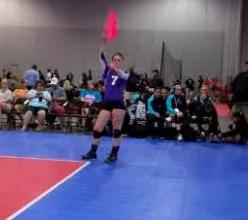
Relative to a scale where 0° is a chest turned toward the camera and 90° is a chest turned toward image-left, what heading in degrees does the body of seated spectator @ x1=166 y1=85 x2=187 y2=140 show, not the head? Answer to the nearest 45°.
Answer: approximately 0°

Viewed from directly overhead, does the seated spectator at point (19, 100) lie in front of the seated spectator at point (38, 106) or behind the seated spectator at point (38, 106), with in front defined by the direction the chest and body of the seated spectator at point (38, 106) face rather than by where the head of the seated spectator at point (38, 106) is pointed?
behind

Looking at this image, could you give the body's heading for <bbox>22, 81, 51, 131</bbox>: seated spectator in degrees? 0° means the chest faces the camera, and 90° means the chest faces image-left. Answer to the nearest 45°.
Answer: approximately 0°

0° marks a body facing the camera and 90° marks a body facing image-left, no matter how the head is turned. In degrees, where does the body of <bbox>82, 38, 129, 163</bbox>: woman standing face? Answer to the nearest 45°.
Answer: approximately 45°

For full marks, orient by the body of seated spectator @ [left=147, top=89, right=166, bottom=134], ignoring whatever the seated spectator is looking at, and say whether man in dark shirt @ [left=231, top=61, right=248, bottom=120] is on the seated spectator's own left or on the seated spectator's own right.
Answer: on the seated spectator's own left

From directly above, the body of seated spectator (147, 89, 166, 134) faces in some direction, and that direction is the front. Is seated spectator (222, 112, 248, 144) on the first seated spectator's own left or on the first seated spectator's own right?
on the first seated spectator's own left
